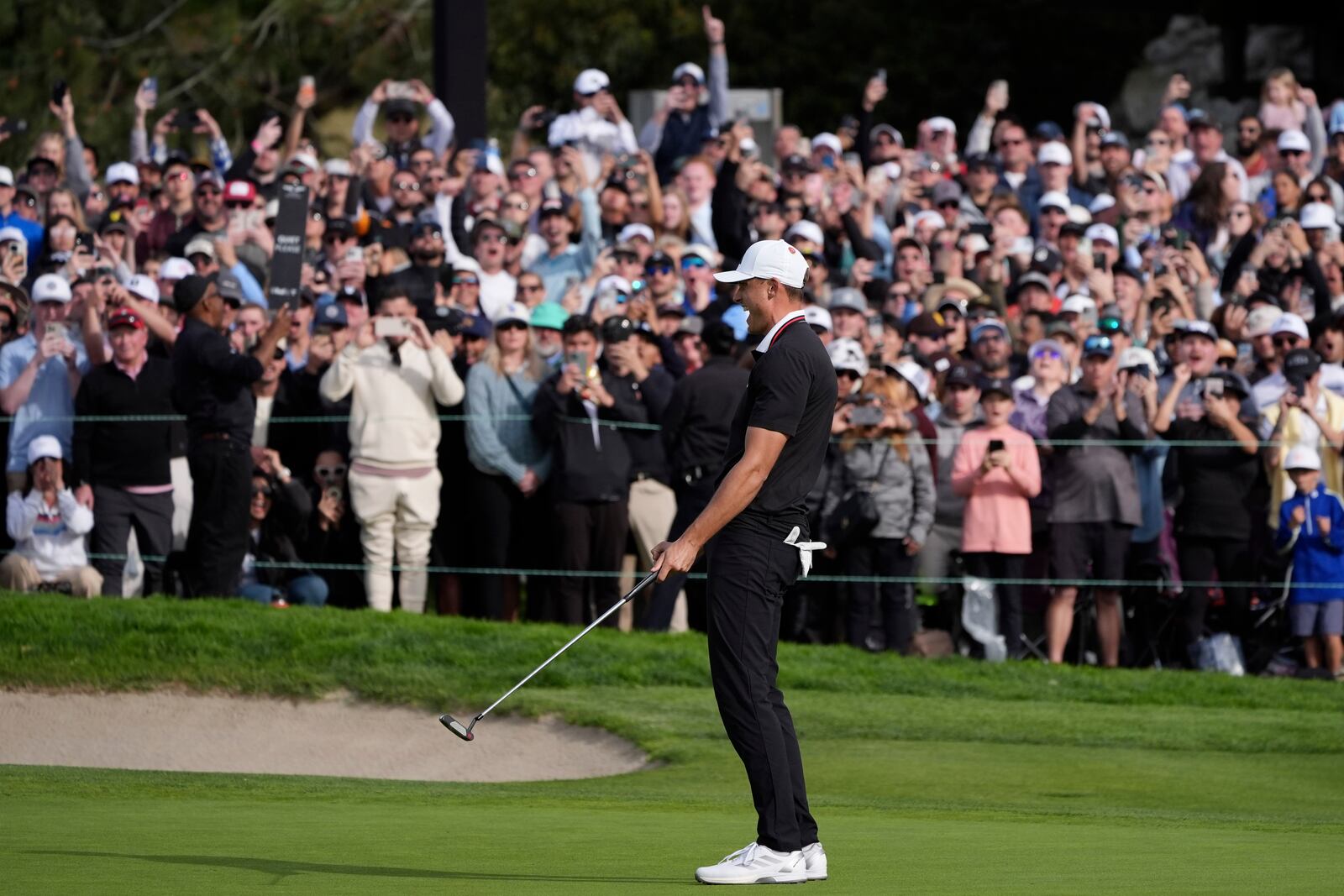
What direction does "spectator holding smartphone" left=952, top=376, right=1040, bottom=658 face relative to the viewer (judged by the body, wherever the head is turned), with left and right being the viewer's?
facing the viewer

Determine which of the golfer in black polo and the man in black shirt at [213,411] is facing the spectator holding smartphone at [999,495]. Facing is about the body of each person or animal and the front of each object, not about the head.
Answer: the man in black shirt

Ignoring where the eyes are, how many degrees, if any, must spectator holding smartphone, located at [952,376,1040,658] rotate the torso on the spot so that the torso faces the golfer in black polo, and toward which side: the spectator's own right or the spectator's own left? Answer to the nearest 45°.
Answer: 0° — they already face them

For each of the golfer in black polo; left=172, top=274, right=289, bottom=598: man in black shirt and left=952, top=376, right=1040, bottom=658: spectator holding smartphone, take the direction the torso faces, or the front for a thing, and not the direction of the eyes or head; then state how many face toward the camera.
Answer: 1

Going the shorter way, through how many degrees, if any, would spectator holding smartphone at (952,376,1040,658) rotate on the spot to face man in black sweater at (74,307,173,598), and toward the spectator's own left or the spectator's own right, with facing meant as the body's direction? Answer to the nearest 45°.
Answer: approximately 90° to the spectator's own right
